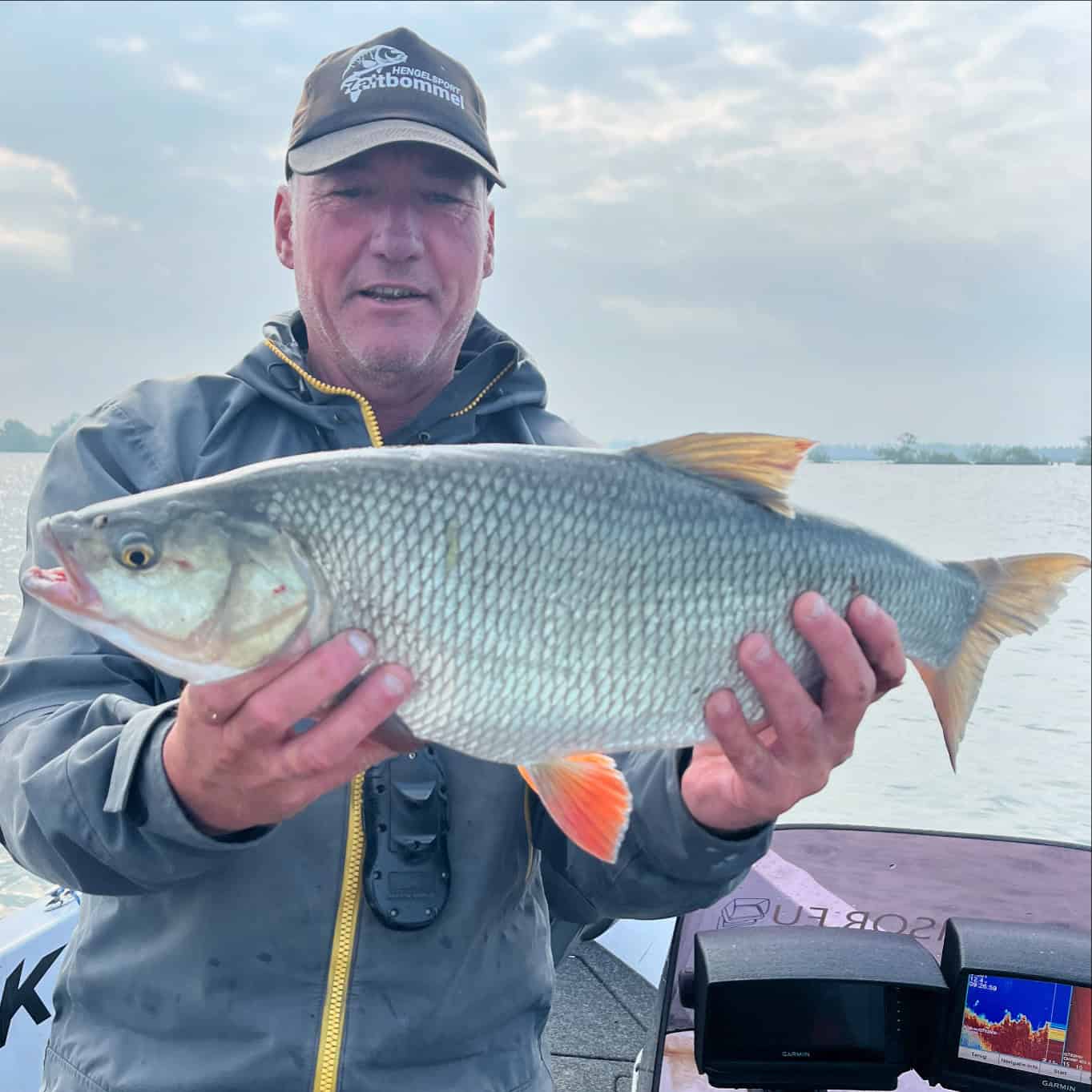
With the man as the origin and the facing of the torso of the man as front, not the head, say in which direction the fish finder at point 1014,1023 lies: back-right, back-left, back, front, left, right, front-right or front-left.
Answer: left

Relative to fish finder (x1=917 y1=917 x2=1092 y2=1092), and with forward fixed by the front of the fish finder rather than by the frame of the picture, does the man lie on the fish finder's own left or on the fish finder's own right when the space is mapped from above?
on the fish finder's own right

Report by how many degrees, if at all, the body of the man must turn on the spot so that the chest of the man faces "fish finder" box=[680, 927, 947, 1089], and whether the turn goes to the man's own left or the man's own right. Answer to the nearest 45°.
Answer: approximately 90° to the man's own left

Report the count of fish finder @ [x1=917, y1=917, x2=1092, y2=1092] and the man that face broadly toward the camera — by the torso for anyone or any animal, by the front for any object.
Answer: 2

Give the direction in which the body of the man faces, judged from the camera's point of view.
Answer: toward the camera
